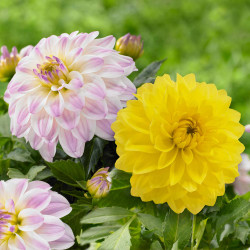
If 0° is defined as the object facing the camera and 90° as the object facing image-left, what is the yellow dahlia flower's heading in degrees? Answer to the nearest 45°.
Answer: approximately 0°
